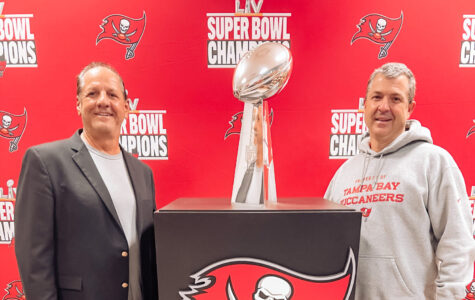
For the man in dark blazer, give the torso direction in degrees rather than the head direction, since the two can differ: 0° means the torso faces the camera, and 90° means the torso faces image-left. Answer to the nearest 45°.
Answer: approximately 315°

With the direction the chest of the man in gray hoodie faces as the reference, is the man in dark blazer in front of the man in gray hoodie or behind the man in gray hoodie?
in front

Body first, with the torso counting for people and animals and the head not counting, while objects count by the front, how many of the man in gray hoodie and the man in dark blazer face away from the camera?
0

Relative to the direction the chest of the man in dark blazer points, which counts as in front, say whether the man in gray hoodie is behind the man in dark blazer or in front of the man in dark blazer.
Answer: in front

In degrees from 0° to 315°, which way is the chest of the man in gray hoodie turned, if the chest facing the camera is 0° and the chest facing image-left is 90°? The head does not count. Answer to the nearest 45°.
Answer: approximately 45°
